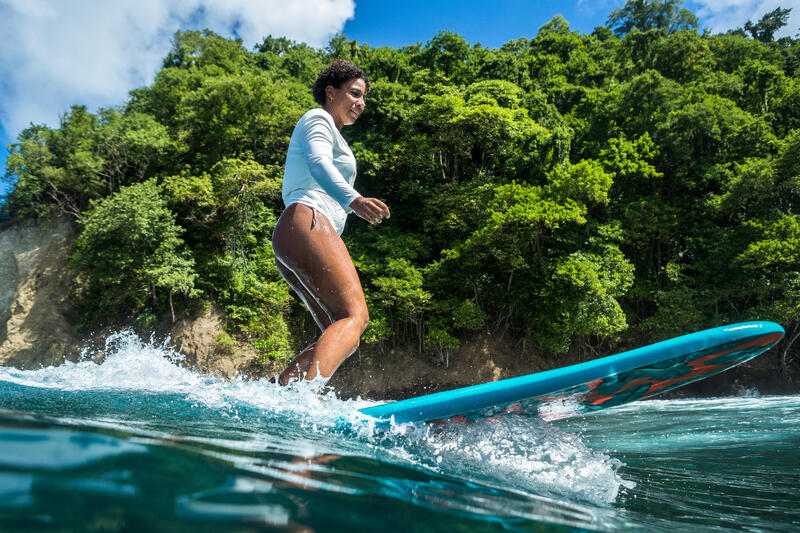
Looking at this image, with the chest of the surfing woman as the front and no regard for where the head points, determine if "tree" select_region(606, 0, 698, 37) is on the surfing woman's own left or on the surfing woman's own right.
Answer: on the surfing woman's own left

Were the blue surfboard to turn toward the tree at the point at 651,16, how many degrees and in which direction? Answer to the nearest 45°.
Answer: approximately 90° to its left

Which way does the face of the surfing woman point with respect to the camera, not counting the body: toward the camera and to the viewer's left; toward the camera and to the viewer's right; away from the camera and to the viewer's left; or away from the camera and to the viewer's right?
toward the camera and to the viewer's right

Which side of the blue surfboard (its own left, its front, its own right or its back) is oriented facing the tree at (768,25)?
left

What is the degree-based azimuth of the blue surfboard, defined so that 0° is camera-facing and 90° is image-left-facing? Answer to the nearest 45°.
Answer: approximately 270°

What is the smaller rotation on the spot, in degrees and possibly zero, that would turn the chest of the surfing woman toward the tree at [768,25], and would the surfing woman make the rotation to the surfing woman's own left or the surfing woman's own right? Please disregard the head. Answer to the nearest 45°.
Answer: approximately 45° to the surfing woman's own left

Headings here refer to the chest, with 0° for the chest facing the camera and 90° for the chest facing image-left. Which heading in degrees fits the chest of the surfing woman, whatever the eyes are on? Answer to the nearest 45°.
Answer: approximately 270°
